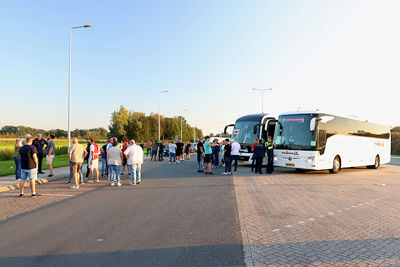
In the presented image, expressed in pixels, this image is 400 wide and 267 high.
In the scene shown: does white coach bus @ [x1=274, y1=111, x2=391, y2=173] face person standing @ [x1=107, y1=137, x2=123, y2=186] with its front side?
yes

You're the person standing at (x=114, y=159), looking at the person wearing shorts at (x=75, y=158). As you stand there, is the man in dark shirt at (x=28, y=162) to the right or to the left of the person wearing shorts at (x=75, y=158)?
left

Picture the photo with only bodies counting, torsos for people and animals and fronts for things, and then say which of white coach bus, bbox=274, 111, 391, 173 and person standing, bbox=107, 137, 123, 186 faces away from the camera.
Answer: the person standing

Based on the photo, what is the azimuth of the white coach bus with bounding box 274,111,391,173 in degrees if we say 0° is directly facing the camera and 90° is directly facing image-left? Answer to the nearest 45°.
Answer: approximately 45°

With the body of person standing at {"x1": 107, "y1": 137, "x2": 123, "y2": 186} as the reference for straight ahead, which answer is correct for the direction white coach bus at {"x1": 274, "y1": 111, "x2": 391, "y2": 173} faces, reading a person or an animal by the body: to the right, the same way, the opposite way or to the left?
to the left

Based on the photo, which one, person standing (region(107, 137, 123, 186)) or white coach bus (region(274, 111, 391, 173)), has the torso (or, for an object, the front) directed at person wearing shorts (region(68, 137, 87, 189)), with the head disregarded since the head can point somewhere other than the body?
the white coach bus

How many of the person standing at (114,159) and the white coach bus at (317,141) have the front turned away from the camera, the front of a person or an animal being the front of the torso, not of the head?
1

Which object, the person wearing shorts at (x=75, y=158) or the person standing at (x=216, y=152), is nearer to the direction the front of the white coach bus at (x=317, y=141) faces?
the person wearing shorts

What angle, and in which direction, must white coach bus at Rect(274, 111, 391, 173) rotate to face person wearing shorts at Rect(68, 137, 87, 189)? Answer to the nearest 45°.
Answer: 0° — it already faces them

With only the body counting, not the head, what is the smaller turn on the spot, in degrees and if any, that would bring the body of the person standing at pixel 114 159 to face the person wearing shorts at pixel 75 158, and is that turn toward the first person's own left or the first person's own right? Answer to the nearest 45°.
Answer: approximately 90° to the first person's own left

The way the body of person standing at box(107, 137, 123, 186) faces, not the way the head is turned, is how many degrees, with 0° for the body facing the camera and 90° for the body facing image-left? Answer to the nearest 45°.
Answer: approximately 180°

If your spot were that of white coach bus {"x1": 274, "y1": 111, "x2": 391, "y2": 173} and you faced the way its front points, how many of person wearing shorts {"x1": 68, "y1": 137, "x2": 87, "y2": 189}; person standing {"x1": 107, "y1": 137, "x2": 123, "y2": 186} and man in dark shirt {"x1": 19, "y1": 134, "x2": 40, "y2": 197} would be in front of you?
3
